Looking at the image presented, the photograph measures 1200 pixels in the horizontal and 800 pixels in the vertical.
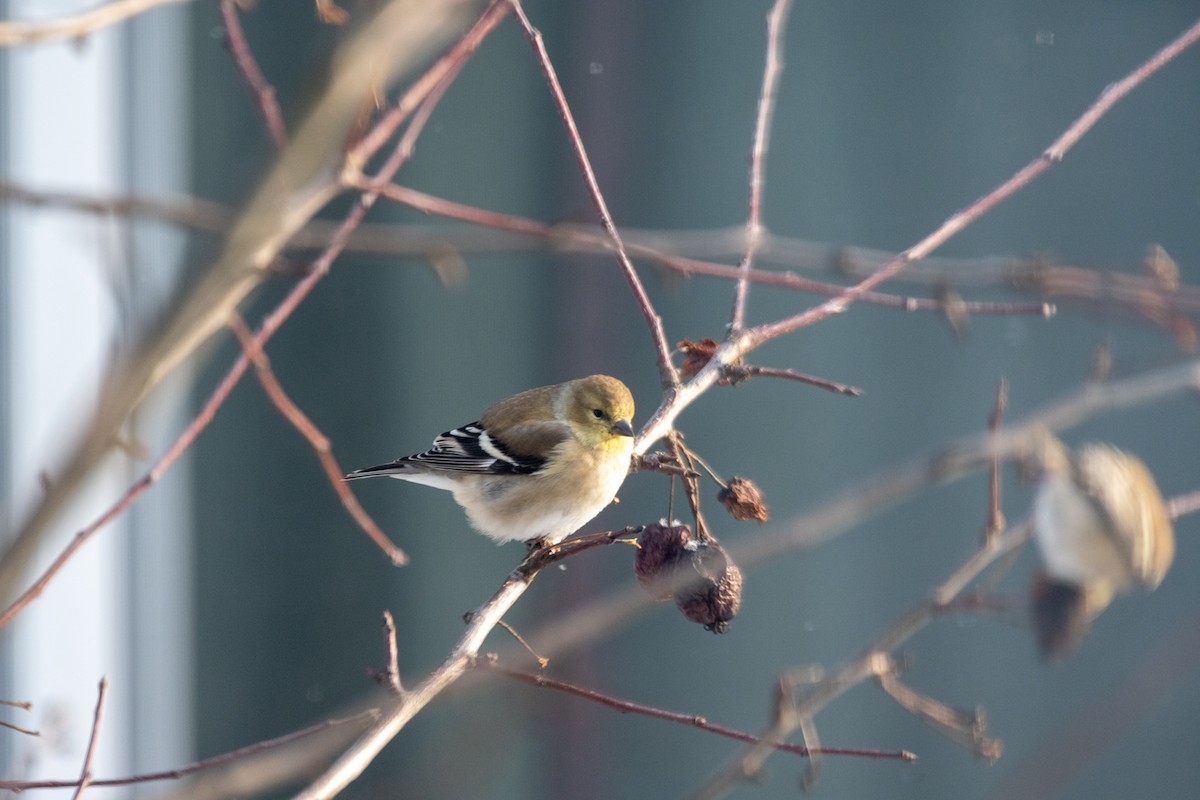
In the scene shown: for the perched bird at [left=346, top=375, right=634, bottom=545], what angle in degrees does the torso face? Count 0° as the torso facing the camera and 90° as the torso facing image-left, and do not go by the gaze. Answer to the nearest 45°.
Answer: approximately 315°

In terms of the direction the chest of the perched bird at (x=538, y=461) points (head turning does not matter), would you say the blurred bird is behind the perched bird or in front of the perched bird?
in front
